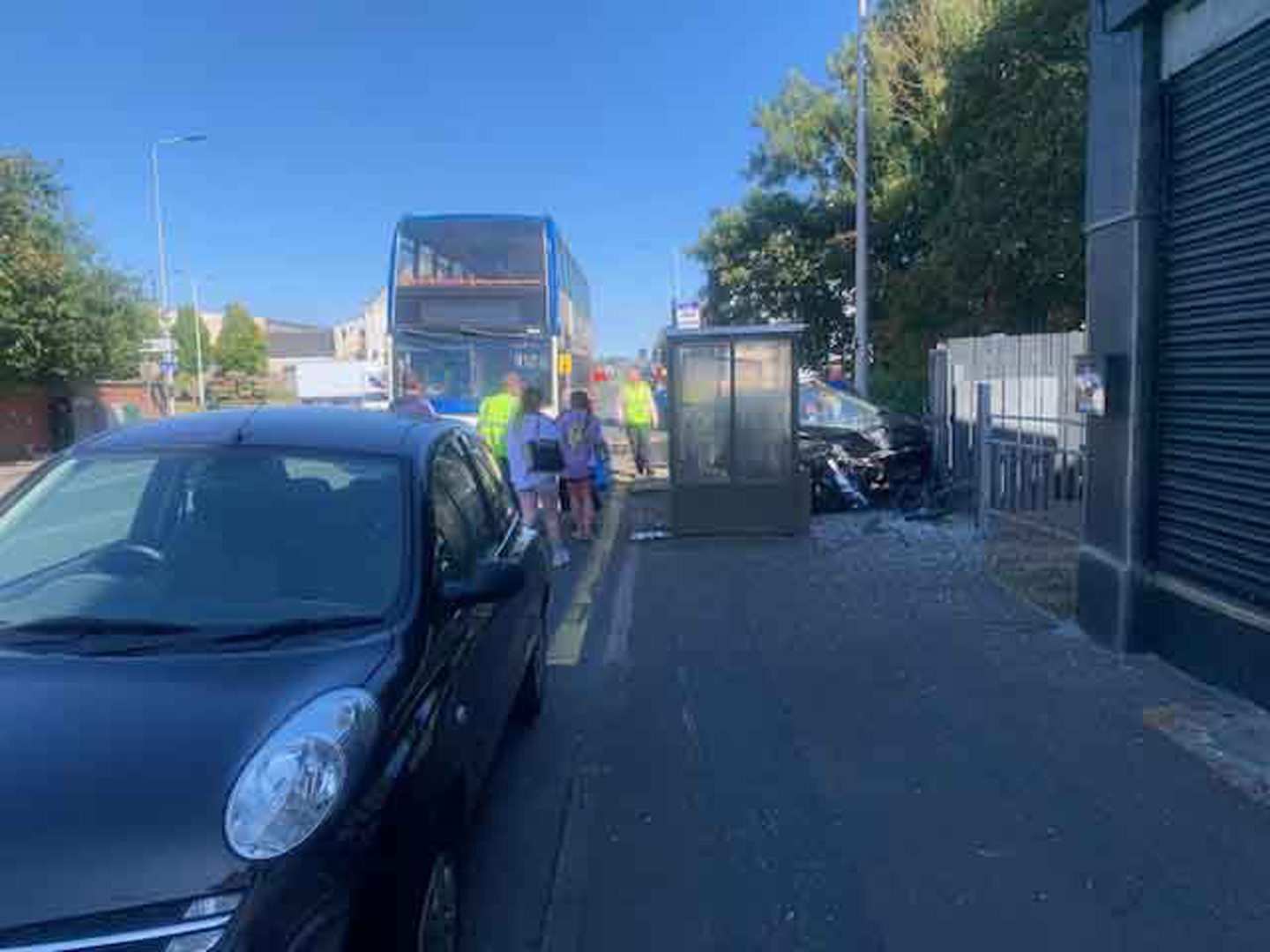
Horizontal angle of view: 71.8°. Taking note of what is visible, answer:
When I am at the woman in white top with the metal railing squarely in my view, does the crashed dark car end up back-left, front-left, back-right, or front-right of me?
front-left

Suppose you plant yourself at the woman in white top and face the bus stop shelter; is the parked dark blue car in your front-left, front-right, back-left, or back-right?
back-right

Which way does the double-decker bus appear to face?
toward the camera

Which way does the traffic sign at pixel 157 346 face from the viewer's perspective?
toward the camera

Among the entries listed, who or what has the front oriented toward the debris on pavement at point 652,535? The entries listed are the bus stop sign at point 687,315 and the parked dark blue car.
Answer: the bus stop sign

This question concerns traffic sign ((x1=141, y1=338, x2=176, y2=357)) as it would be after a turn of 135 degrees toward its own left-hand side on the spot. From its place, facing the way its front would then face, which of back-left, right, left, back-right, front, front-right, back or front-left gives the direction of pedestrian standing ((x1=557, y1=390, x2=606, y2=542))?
back-right

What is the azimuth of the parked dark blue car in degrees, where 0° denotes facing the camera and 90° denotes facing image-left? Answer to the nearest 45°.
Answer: approximately 45°

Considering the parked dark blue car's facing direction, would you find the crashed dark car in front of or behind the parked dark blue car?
behind

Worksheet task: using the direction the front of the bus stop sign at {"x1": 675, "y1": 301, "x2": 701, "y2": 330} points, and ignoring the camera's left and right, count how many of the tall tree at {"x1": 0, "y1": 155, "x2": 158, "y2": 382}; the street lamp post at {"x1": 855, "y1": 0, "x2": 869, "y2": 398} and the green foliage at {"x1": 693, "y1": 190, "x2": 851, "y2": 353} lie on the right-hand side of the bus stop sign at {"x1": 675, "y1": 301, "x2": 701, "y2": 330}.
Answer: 1

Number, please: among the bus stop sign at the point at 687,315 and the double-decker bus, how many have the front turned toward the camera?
2

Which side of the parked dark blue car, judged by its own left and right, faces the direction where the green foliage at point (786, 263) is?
back

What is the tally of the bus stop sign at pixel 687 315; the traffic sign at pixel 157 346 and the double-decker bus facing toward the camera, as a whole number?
3

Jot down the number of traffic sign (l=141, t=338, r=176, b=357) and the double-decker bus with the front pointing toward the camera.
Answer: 2
